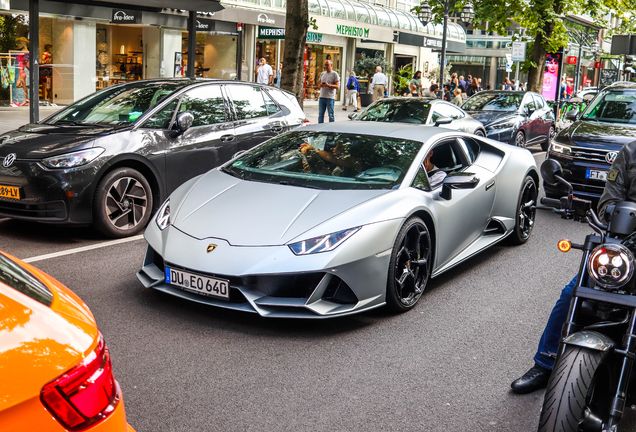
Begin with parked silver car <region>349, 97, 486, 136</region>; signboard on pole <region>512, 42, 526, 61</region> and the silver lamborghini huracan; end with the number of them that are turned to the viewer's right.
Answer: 0

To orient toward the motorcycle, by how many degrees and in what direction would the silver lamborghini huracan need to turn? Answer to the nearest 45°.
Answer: approximately 90° to its left

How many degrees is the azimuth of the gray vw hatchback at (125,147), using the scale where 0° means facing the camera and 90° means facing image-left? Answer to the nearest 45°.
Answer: approximately 45°

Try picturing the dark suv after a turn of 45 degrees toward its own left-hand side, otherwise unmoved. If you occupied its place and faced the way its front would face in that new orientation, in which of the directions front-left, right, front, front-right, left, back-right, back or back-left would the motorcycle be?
front

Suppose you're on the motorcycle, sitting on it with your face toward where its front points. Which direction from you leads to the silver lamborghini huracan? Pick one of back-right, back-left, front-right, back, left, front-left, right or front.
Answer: right

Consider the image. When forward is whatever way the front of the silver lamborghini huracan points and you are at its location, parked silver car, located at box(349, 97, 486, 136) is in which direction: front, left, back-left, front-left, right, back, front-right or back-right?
back-right

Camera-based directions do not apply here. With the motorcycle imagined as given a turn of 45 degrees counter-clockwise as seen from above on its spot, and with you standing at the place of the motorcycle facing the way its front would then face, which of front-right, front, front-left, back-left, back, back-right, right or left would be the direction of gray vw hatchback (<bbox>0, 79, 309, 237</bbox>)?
back-right

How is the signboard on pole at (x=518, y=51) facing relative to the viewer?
toward the camera

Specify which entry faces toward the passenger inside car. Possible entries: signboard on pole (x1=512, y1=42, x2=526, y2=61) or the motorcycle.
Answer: the signboard on pole

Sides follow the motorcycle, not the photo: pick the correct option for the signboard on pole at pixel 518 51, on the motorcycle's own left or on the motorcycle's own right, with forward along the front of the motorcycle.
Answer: on the motorcycle's own right
